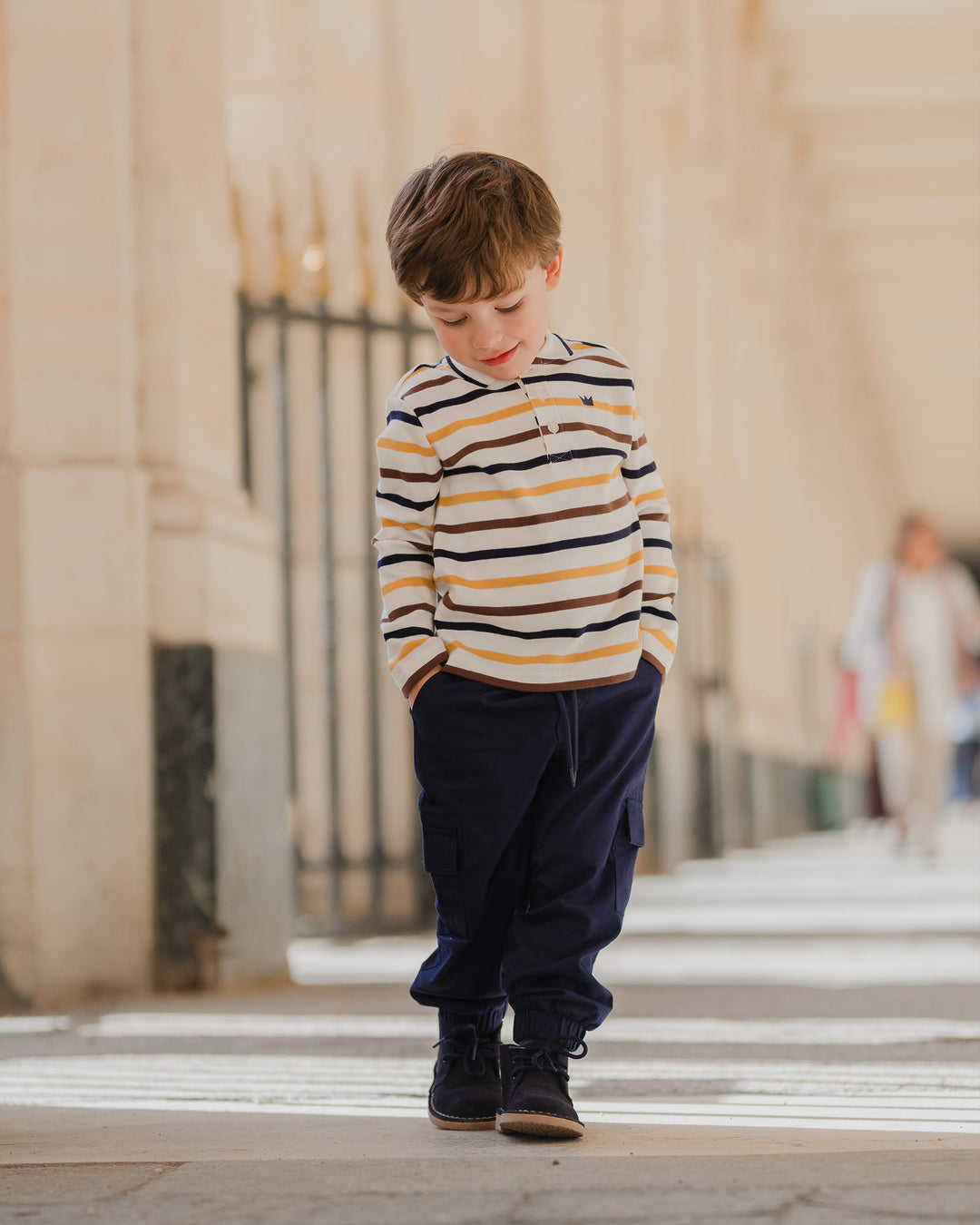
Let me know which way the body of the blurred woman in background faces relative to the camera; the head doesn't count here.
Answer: toward the camera

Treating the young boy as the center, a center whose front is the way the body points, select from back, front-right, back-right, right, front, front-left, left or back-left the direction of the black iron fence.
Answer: back

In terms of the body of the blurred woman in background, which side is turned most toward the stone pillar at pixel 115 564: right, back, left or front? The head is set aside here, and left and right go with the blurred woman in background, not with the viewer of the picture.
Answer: front

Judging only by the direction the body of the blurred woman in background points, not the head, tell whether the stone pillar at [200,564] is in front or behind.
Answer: in front

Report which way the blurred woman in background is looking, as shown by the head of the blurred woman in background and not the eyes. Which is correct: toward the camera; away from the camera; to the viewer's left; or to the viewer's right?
toward the camera

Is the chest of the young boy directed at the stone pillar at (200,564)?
no

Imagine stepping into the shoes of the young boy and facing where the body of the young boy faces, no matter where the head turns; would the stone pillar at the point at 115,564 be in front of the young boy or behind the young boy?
behind

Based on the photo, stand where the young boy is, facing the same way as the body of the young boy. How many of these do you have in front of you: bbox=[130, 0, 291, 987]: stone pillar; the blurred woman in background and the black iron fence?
0

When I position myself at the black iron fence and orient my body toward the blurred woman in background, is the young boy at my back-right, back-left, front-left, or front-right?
back-right

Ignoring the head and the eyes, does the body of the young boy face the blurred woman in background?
no

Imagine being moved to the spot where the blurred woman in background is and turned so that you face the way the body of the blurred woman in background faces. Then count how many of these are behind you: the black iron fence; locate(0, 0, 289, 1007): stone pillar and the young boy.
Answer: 0

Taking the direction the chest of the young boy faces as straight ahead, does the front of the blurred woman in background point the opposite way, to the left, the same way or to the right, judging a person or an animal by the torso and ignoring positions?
the same way

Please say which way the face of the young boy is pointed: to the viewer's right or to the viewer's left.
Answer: to the viewer's left
